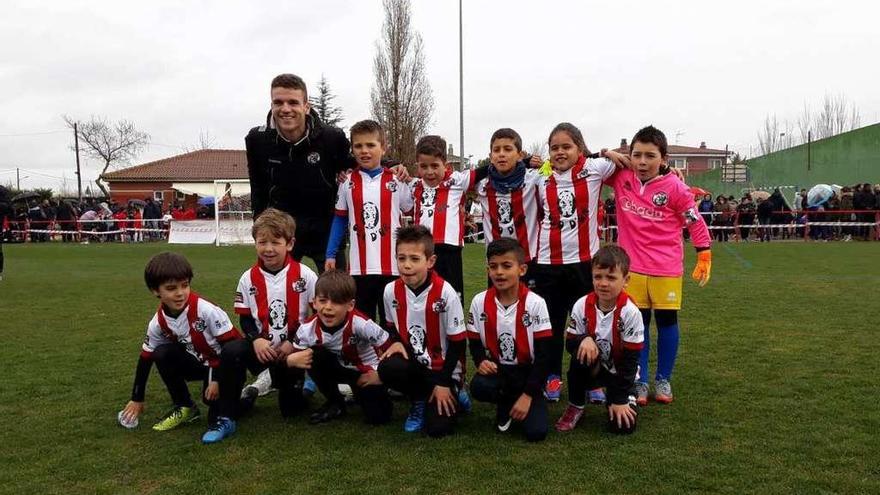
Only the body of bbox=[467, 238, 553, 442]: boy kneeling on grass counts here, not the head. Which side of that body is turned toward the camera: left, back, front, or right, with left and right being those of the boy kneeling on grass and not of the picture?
front

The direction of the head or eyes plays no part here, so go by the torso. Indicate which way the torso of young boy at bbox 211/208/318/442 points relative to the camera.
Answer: toward the camera

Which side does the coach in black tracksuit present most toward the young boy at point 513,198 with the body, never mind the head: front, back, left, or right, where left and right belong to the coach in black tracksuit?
left

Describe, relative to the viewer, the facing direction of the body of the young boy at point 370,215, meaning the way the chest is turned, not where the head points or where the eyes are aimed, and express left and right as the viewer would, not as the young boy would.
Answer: facing the viewer

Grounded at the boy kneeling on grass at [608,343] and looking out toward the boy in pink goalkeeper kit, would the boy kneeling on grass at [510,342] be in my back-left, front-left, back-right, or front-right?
back-left

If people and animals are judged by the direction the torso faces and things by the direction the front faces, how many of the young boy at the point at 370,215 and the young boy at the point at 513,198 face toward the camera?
2

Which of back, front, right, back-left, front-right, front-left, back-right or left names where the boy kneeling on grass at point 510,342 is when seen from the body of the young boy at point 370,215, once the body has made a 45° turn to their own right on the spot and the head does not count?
left

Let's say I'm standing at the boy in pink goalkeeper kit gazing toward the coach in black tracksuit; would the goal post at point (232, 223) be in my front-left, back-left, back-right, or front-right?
front-right
